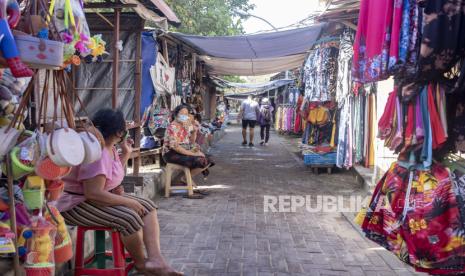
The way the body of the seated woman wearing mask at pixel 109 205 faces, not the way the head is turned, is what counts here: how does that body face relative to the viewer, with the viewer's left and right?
facing to the right of the viewer

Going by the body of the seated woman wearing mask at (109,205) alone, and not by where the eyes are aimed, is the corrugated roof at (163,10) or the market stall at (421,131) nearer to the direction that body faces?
the market stall

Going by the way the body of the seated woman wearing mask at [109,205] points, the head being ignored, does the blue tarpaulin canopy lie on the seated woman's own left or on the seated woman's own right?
on the seated woman's own left

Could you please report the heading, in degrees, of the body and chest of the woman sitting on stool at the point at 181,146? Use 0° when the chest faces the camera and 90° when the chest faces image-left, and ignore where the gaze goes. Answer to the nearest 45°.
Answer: approximately 315°

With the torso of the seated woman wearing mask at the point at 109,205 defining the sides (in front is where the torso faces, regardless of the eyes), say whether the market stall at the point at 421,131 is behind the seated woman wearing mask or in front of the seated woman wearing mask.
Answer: in front

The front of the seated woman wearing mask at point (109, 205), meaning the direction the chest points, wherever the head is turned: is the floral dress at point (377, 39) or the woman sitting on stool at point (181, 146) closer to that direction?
the floral dress

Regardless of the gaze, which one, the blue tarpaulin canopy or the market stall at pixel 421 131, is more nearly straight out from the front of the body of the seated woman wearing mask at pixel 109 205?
the market stall

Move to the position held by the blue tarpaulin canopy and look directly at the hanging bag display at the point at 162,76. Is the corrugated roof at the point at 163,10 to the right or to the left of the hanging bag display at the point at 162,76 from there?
left

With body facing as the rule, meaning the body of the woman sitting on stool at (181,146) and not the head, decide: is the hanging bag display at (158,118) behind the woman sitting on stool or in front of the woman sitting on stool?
behind

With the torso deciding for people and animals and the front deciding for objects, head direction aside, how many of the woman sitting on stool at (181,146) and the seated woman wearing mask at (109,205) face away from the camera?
0

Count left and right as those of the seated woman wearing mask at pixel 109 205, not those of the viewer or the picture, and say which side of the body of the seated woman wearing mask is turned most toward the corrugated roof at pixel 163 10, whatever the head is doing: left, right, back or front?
left

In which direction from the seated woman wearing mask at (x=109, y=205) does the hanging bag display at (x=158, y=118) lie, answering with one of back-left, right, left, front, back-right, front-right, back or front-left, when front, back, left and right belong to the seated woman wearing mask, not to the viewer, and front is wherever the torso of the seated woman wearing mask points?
left
